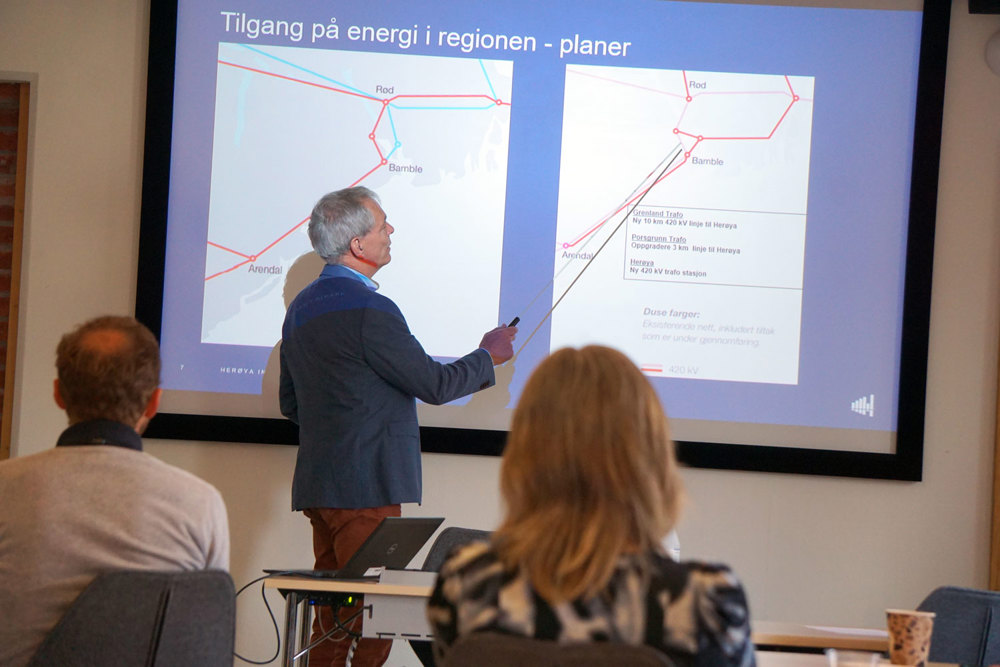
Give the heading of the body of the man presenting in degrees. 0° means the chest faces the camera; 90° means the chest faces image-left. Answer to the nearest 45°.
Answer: approximately 225°

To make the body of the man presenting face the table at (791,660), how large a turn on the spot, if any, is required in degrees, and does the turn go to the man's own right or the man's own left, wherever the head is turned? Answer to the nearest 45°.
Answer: approximately 90° to the man's own right

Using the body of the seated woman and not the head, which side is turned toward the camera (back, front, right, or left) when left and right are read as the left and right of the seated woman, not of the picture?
back

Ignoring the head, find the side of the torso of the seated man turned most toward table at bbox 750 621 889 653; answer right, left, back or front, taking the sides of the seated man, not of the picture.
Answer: right

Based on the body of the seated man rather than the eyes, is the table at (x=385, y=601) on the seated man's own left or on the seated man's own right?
on the seated man's own right

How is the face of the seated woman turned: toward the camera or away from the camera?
away from the camera

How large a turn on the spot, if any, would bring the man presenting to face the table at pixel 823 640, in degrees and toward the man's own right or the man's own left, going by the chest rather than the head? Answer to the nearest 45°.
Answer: approximately 90° to the man's own right

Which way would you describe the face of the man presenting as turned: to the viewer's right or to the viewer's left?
to the viewer's right

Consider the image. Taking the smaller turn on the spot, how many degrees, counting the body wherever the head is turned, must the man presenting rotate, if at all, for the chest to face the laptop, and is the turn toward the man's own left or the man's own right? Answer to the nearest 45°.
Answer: approximately 135° to the man's own right

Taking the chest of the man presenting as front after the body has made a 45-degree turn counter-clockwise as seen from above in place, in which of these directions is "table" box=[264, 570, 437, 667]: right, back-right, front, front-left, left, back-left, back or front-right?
back

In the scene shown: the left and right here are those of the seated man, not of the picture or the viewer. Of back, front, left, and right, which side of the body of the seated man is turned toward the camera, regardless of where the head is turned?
back

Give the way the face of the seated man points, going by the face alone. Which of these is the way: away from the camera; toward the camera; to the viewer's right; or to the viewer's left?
away from the camera
